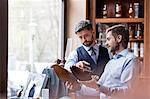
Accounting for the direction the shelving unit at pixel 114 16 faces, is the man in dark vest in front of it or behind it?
in front

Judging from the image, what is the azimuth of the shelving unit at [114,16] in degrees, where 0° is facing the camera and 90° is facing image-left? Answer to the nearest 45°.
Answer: approximately 0°
